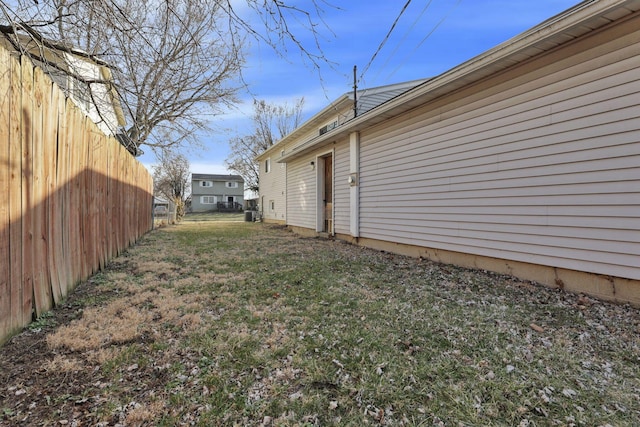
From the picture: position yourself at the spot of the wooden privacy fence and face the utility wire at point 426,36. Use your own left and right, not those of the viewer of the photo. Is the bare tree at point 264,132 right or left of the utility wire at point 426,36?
left

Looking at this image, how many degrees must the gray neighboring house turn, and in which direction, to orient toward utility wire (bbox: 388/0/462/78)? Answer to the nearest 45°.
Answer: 0° — it already faces it

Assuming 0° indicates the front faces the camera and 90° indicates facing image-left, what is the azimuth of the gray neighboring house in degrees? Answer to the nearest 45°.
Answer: approximately 0°

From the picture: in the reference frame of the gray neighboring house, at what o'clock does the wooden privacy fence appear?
The wooden privacy fence is roughly at 12 o'clock from the gray neighboring house.

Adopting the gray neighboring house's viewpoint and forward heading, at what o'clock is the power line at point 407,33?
The power line is roughly at 12 o'clock from the gray neighboring house.
